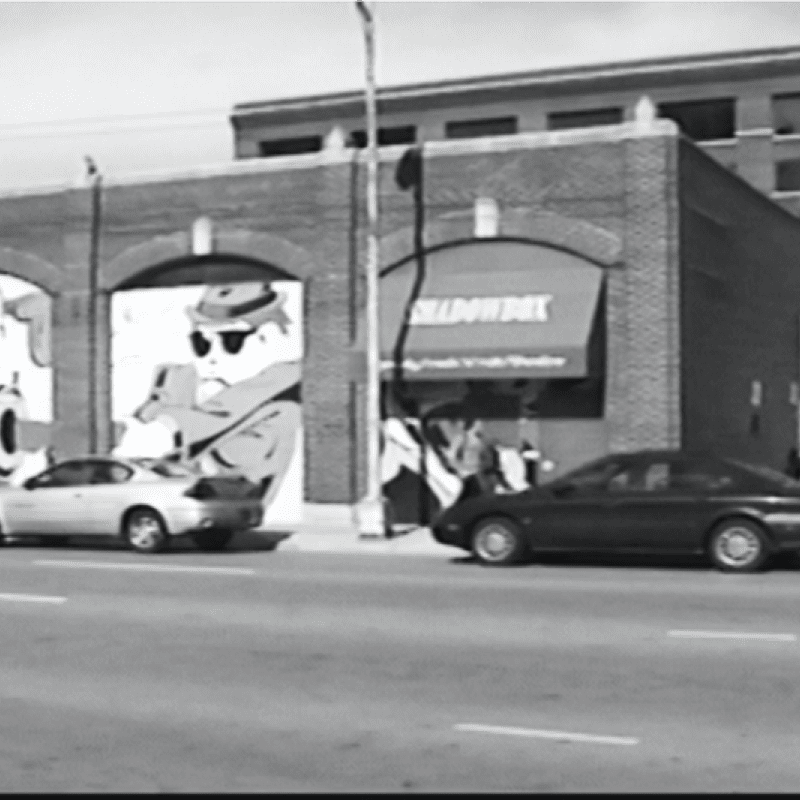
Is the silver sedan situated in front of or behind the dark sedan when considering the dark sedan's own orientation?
in front

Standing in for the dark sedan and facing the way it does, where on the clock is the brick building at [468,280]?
The brick building is roughly at 2 o'clock from the dark sedan.

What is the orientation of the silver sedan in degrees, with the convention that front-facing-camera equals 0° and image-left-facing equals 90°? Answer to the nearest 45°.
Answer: approximately 135°

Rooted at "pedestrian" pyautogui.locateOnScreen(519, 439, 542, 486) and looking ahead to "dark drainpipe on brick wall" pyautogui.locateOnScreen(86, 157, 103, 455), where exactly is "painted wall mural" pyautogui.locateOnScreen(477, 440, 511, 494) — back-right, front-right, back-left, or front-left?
front-left

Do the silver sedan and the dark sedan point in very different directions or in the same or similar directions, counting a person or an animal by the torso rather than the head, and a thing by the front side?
same or similar directions

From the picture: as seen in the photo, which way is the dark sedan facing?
to the viewer's left

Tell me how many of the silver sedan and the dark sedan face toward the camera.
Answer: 0

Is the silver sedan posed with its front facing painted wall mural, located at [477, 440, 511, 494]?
no

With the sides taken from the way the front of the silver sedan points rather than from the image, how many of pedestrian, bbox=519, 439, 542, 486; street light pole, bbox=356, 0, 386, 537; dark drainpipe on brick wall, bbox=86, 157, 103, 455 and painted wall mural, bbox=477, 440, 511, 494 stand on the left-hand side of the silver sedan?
0

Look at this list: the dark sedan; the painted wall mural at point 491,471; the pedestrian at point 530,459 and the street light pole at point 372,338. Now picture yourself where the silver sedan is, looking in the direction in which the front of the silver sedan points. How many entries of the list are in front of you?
0

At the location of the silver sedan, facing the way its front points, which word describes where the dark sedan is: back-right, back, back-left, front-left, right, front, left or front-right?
back

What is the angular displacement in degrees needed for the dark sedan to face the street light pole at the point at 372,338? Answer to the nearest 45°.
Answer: approximately 45° to its right
